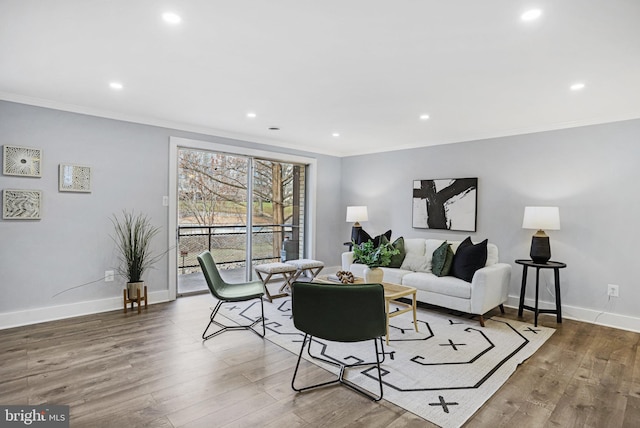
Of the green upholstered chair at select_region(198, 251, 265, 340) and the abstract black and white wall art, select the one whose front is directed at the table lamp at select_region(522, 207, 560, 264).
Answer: the green upholstered chair

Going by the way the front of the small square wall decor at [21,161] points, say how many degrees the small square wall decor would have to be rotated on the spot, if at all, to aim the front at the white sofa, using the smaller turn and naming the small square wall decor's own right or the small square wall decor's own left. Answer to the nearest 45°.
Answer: approximately 45° to the small square wall decor's own left

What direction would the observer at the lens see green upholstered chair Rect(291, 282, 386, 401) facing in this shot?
facing away from the viewer

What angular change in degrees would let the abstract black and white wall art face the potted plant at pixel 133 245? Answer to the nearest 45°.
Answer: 0° — it already faces it

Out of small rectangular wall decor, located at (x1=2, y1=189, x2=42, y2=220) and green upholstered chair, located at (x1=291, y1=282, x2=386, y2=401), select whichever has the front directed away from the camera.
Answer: the green upholstered chair

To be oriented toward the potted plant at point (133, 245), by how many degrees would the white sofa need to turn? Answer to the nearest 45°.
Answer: approximately 45° to its right

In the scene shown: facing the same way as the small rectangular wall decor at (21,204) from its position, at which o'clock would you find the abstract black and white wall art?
The abstract black and white wall art is roughly at 10 o'clock from the small rectangular wall decor.

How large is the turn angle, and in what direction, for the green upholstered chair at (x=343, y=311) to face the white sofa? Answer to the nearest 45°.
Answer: approximately 45° to its right

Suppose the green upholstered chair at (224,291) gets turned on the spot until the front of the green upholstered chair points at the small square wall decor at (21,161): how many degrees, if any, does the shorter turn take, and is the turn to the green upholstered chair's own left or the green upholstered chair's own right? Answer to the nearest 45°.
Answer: approximately 180°

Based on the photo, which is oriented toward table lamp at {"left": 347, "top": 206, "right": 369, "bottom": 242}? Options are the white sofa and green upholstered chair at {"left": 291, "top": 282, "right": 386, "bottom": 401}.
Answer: the green upholstered chair
